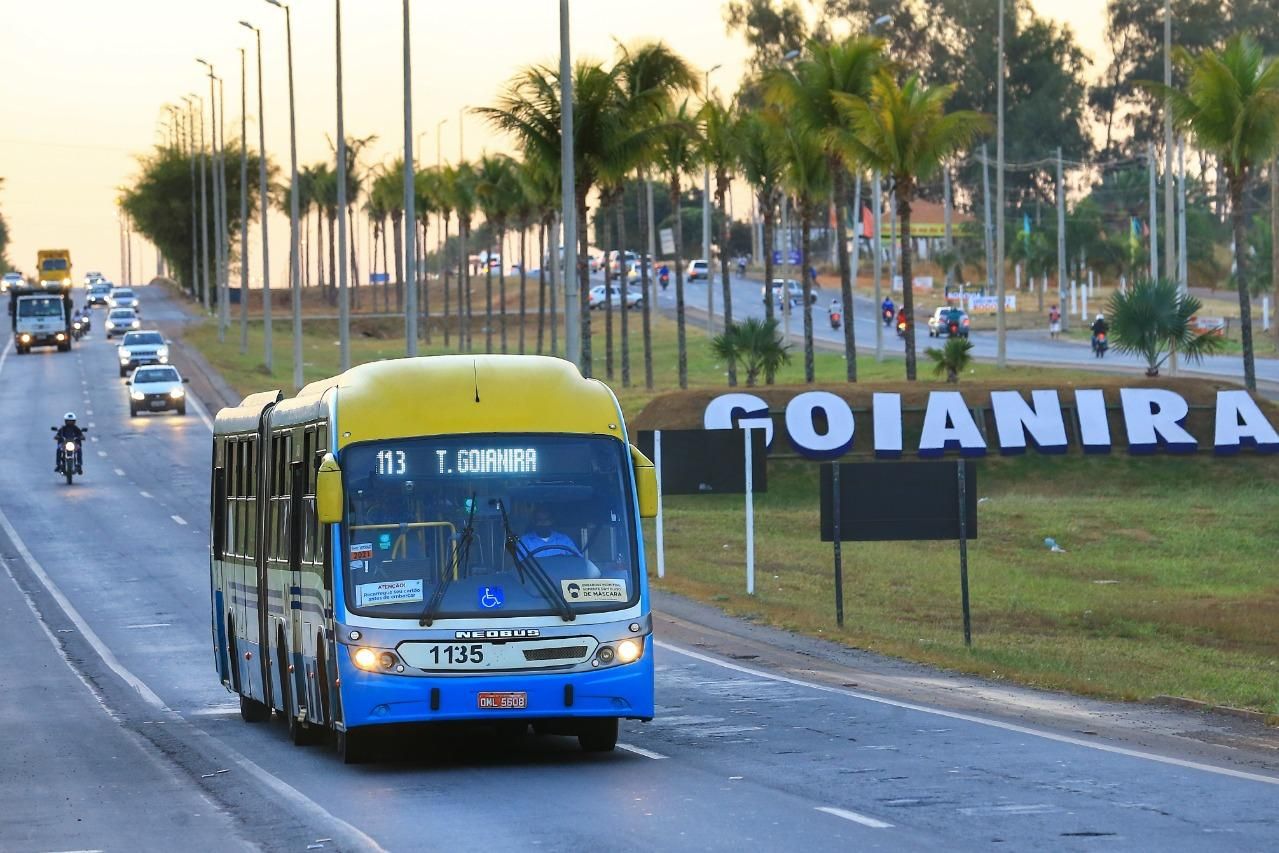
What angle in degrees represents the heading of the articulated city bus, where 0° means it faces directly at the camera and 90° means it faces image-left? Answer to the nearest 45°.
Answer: approximately 0°

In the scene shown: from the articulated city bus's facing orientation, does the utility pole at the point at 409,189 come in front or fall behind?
behind

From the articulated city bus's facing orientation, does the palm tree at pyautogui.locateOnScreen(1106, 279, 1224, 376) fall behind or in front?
behind

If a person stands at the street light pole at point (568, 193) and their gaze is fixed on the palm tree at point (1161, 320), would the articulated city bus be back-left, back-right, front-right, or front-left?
back-right

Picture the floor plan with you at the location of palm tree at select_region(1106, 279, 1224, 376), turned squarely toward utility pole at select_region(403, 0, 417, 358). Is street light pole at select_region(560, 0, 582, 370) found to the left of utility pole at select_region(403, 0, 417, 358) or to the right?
left

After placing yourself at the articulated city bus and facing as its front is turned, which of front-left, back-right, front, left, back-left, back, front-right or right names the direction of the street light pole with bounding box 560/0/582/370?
back

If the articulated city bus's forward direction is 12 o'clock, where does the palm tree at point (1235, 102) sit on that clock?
The palm tree is roughly at 7 o'clock from the articulated city bus.
